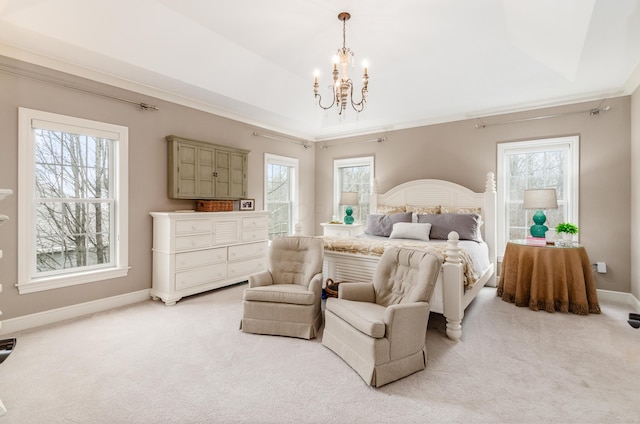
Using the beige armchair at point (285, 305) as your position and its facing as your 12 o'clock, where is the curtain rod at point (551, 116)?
The curtain rod is roughly at 7 o'clock from the beige armchair.

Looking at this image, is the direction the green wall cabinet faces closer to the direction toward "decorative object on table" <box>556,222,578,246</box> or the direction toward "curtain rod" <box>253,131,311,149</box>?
the decorative object on table

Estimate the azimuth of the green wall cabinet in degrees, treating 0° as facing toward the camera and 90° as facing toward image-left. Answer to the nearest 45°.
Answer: approximately 315°

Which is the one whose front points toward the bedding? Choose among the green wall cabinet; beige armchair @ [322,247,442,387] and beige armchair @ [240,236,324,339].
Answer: the green wall cabinet

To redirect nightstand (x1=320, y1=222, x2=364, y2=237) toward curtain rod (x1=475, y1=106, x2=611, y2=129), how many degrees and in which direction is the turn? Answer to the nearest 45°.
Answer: approximately 135° to its left

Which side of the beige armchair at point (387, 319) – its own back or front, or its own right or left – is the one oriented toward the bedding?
back

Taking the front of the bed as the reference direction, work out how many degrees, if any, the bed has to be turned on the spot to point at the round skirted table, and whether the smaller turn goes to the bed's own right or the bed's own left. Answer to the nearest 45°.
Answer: approximately 135° to the bed's own left
